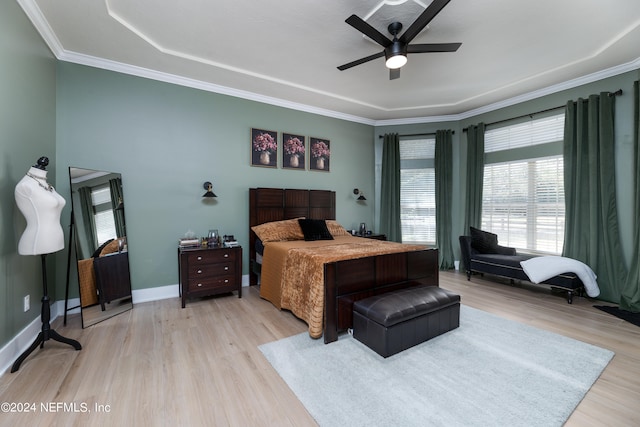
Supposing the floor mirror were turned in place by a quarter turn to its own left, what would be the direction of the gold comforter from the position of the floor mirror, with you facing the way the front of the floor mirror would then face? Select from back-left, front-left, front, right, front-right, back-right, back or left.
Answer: right

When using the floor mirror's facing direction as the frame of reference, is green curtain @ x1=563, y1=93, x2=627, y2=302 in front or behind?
in front

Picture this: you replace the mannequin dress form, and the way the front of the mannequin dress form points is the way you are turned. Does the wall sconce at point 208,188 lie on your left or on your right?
on your left

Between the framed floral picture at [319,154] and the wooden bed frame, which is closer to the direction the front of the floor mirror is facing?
the wooden bed frame

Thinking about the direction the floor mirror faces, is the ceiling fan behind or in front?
in front

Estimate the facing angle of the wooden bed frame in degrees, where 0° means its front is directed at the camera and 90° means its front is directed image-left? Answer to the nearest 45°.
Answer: approximately 315°

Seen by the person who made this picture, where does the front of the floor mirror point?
facing the viewer and to the right of the viewer

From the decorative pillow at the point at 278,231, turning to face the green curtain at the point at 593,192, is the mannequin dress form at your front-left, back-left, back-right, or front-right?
back-right

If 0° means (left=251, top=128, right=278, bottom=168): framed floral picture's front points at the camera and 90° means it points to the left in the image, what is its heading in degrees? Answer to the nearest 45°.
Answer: approximately 315°

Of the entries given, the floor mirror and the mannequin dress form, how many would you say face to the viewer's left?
0

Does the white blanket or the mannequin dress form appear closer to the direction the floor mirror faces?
the white blanket
